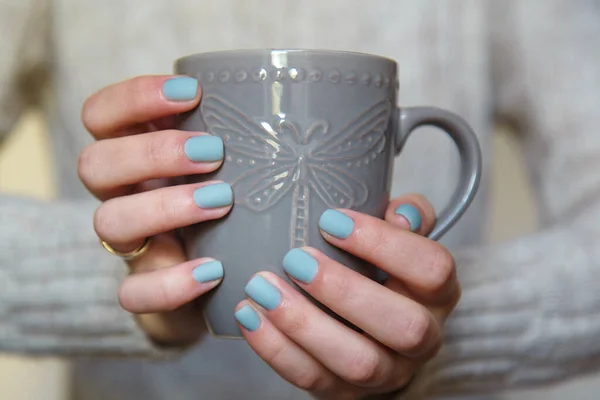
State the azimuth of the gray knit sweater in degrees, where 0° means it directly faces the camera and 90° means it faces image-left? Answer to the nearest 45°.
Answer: approximately 0°
